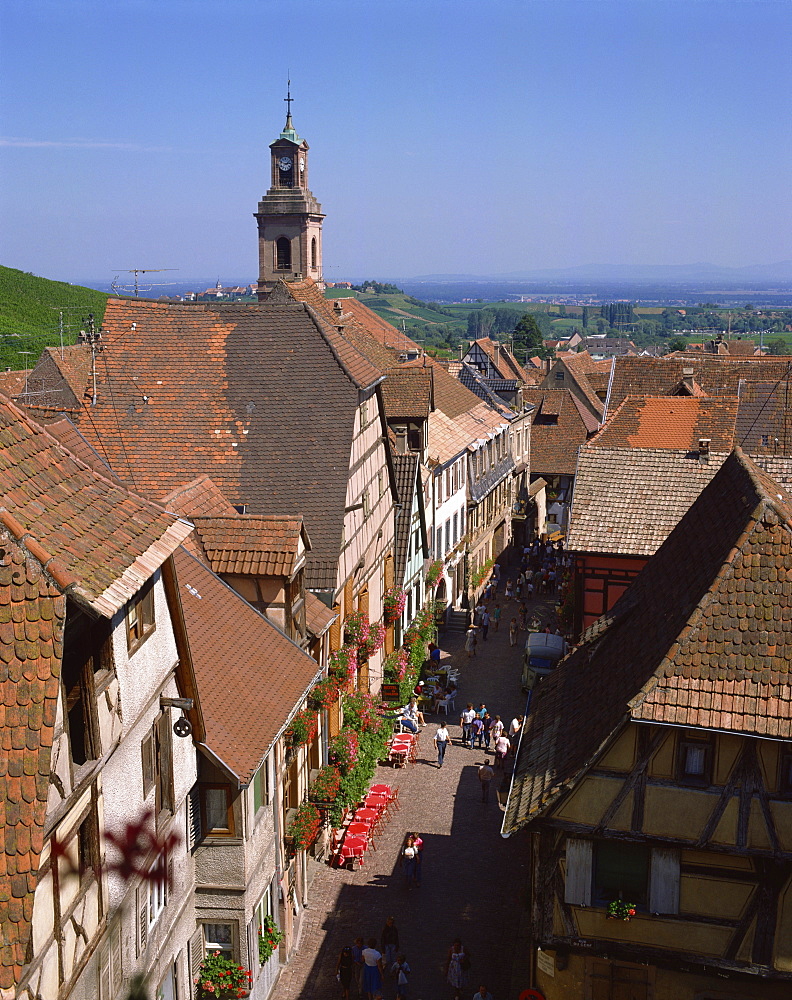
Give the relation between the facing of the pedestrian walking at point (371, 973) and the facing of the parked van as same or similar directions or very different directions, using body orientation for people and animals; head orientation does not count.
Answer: very different directions

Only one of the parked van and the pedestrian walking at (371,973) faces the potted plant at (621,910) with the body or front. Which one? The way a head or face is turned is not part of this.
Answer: the parked van

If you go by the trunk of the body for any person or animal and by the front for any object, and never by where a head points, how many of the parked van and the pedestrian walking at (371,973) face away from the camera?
1

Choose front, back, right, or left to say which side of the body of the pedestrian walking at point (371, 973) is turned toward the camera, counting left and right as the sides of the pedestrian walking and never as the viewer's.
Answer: back

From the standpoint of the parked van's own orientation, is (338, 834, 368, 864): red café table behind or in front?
in front

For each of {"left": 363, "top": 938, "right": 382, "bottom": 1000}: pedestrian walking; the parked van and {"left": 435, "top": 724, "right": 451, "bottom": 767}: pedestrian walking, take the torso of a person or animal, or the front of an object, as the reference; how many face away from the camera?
1

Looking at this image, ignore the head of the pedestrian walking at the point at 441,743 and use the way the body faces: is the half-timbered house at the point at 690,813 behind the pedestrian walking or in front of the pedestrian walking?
in front

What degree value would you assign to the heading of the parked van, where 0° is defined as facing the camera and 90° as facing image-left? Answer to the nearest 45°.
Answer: approximately 0°

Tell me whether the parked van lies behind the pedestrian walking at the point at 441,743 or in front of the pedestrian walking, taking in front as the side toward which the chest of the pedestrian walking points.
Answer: behind

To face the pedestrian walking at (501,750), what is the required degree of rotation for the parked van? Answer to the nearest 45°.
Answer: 0° — it already faces them
